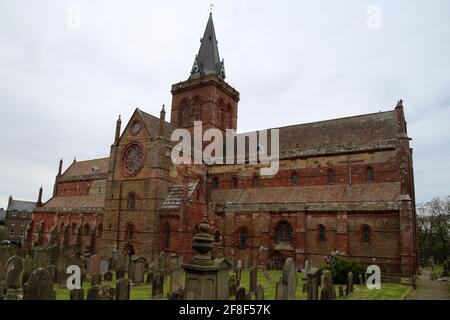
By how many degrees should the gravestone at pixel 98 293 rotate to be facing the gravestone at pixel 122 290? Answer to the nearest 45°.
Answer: approximately 135° to its left

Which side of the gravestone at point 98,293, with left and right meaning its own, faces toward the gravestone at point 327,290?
left

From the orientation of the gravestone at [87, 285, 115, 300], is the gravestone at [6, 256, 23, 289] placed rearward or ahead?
rearward

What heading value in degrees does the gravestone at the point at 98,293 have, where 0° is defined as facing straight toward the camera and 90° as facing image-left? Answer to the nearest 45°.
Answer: approximately 0°

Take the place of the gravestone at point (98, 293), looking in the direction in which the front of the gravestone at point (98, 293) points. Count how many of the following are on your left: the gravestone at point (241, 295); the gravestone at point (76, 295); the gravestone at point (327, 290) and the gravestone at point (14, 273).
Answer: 2

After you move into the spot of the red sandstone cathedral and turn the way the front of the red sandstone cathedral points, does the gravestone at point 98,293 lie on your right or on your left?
on your left

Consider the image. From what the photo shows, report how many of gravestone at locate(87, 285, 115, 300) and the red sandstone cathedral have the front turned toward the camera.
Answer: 1

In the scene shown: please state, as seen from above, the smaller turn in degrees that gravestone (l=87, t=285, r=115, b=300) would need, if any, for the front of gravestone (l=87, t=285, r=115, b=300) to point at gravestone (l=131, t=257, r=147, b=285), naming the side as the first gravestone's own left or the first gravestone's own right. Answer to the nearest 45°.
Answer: approximately 180°

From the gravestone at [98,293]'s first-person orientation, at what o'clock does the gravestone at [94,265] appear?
the gravestone at [94,265] is roughly at 6 o'clock from the gravestone at [98,293].
